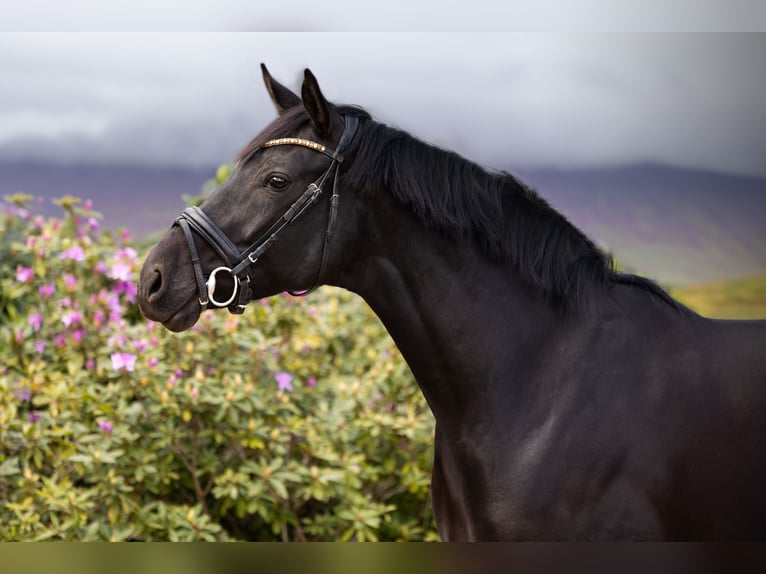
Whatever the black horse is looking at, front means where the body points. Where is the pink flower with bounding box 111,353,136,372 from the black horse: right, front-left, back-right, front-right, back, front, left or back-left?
front-right

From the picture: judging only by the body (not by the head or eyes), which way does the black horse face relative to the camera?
to the viewer's left

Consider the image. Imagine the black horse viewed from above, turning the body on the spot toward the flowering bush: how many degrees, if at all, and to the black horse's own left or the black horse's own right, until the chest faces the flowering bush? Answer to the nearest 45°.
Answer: approximately 45° to the black horse's own right
